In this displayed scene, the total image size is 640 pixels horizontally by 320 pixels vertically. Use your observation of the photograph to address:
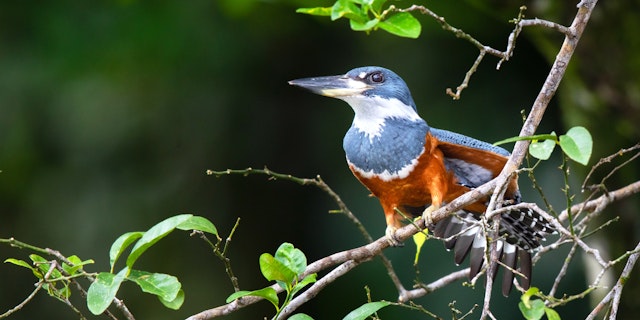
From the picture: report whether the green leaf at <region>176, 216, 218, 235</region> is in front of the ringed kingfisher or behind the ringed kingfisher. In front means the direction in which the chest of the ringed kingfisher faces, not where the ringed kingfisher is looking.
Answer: in front

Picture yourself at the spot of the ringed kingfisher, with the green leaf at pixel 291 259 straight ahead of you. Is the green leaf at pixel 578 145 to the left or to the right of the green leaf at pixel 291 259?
left

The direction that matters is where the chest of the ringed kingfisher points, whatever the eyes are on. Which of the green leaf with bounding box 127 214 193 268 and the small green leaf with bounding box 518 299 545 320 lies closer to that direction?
the green leaf

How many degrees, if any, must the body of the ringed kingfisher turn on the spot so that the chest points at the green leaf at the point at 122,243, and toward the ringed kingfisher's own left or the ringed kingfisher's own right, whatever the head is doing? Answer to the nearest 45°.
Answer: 0° — it already faces it

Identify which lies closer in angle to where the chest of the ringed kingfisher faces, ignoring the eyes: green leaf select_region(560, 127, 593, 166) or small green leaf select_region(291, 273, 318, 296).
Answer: the small green leaf

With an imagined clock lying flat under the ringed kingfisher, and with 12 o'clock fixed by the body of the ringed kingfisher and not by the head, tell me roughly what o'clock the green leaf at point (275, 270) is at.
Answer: The green leaf is roughly at 1 o'clock from the ringed kingfisher.

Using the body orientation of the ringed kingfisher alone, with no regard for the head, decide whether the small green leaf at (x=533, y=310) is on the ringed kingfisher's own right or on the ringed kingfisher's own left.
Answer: on the ringed kingfisher's own left

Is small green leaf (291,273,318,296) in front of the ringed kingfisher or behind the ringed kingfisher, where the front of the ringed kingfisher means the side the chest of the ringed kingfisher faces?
in front
